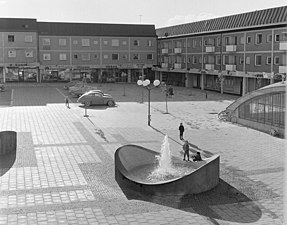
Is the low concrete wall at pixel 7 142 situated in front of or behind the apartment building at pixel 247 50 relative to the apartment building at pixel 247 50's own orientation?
in front

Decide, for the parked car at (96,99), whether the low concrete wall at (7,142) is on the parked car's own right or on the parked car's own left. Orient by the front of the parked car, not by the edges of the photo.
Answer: on the parked car's own right

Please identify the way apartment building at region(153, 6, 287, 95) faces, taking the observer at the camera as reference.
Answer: facing the viewer and to the left of the viewer

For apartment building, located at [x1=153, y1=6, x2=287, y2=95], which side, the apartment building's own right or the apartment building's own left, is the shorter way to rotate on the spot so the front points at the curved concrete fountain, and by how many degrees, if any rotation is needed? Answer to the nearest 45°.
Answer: approximately 45° to the apartment building's own left

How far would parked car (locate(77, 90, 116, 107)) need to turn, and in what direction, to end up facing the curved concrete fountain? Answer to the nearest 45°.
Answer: approximately 90° to its right

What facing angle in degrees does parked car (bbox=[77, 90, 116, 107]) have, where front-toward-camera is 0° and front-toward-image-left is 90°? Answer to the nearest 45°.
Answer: approximately 270°

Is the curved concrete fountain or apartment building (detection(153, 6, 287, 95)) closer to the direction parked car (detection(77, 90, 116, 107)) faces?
the apartment building

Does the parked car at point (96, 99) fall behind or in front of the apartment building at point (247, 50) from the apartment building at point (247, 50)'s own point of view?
in front

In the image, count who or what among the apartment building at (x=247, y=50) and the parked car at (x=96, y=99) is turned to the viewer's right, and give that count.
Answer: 1
